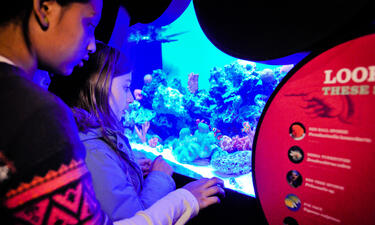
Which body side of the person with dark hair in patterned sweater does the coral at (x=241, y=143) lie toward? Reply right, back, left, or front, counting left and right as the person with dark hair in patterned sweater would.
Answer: front

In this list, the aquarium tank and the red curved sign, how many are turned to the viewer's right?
0

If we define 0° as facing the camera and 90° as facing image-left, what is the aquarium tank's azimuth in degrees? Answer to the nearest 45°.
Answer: approximately 45°

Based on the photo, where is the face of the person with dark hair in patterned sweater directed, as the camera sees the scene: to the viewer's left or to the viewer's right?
to the viewer's right

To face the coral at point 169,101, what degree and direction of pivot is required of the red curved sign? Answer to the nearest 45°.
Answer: approximately 90° to its right

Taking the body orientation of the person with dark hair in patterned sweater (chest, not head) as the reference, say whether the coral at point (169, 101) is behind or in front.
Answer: in front

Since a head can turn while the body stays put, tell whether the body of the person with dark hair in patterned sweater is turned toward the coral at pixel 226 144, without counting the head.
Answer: yes

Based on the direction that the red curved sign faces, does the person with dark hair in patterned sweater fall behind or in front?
in front

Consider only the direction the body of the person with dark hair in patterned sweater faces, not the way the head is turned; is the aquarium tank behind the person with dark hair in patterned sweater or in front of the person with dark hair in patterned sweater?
in front

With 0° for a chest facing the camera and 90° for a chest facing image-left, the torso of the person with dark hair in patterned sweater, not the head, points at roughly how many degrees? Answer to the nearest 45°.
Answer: approximately 225°
